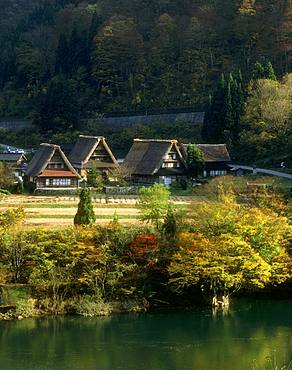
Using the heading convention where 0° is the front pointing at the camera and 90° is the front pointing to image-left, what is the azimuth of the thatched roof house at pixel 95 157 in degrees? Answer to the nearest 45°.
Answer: approximately 315°

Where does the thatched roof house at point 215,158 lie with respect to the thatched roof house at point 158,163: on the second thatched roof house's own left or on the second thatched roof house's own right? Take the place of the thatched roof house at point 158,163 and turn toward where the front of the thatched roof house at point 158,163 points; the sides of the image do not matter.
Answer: on the second thatched roof house's own left

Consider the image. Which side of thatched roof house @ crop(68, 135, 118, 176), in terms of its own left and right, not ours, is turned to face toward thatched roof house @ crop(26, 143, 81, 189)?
right

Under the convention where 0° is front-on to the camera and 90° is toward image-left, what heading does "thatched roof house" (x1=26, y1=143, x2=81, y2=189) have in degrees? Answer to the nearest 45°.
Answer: approximately 315°

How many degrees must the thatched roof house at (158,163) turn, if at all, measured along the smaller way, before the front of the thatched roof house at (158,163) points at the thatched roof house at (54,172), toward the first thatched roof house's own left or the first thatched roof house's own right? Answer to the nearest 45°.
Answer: approximately 135° to the first thatched roof house's own right

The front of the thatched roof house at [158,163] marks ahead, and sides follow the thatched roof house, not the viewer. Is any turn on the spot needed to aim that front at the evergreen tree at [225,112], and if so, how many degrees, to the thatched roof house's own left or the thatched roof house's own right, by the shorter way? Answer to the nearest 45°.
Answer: approximately 90° to the thatched roof house's own left

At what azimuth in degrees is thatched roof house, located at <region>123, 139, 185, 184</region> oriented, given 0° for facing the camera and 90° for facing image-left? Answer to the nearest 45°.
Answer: approximately 315°
